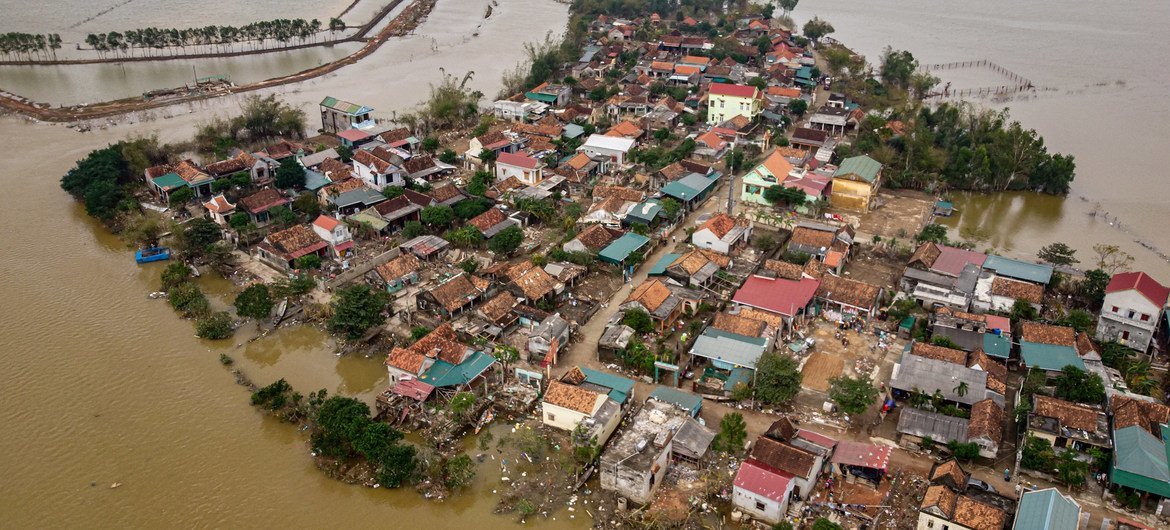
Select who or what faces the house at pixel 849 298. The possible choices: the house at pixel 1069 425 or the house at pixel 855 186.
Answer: the house at pixel 855 186

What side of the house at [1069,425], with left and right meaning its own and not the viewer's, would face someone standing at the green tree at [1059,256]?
back

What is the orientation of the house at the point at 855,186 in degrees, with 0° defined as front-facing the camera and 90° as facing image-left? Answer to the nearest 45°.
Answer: approximately 0°

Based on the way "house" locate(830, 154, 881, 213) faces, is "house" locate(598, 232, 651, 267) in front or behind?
in front

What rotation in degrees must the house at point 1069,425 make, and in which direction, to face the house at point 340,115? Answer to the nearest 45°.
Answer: approximately 90° to its right

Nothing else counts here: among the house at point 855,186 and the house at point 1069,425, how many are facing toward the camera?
2

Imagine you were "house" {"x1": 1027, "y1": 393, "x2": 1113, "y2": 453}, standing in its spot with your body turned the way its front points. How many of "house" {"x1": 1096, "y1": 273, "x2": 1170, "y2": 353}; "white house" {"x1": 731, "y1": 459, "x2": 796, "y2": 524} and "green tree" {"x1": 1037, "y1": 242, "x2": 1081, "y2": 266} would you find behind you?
2

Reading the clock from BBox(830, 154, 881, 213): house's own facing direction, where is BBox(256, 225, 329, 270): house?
BBox(256, 225, 329, 270): house is roughly at 2 o'clock from BBox(830, 154, 881, 213): house.

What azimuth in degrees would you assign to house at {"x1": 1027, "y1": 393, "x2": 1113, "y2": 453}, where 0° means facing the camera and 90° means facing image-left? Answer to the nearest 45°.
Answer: approximately 0°

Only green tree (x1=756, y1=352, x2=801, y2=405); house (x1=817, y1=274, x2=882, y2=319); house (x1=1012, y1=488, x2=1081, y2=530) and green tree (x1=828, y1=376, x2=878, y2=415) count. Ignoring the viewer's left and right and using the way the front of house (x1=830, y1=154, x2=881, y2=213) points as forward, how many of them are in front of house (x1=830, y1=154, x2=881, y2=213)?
4

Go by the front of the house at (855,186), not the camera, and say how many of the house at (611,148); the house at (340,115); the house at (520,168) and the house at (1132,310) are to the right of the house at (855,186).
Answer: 3

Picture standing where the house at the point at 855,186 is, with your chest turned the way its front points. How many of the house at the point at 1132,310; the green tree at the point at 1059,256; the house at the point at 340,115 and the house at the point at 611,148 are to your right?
2
